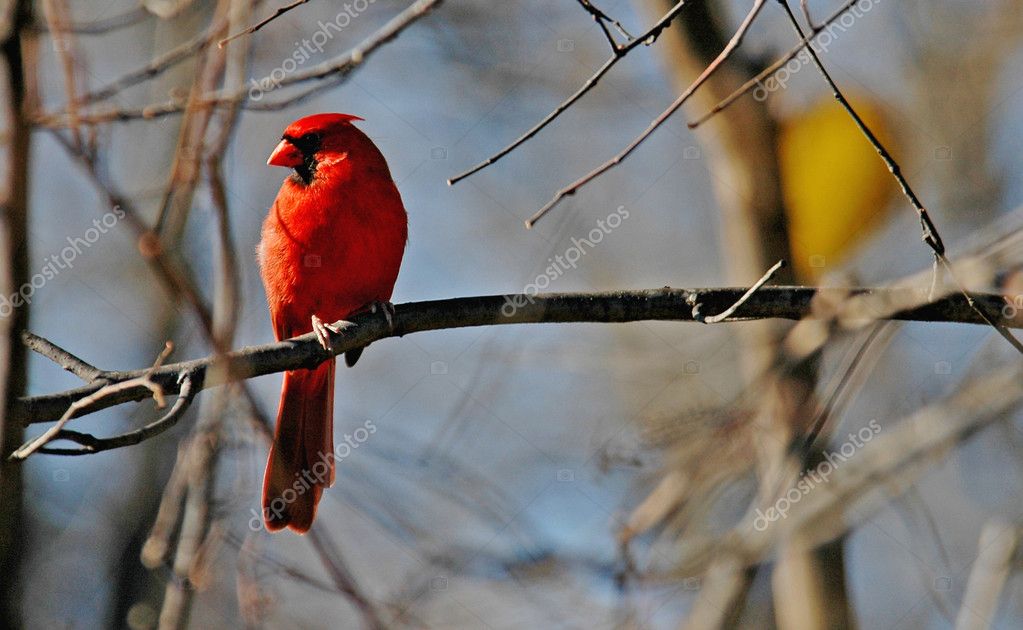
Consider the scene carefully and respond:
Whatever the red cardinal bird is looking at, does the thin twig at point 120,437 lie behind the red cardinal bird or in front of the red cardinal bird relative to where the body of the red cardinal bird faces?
in front

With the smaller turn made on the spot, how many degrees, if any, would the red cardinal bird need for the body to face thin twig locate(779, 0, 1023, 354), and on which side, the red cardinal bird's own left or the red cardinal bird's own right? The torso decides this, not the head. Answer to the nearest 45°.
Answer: approximately 90° to the red cardinal bird's own left

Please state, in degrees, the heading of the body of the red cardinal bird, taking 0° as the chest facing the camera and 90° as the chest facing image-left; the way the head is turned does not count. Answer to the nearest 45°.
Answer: approximately 45°
